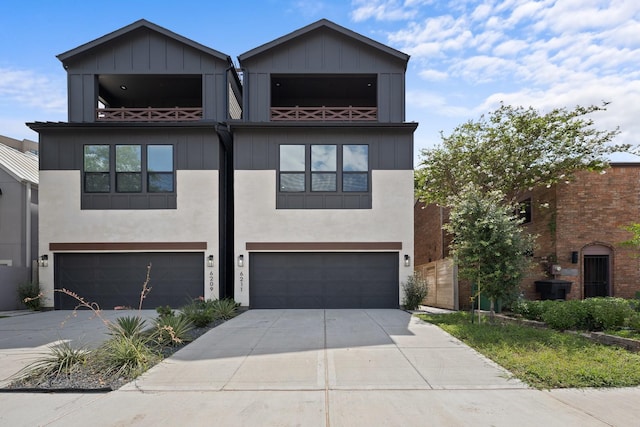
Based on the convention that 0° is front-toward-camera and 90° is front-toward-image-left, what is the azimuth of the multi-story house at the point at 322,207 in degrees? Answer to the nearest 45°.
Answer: approximately 0°

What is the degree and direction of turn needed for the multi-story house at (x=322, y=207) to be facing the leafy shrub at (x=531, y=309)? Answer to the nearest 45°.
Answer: approximately 45° to its left

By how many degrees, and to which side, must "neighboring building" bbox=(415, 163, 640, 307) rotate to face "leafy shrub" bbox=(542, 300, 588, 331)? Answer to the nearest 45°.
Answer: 0° — it already faces it

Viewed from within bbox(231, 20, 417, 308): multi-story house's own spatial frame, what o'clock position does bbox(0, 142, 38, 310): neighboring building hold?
The neighboring building is roughly at 3 o'clock from the multi-story house.

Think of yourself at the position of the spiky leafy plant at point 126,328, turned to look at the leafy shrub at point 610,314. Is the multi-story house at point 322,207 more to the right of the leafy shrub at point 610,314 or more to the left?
left

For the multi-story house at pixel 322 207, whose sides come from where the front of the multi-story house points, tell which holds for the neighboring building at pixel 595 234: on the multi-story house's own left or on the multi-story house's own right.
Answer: on the multi-story house's own left

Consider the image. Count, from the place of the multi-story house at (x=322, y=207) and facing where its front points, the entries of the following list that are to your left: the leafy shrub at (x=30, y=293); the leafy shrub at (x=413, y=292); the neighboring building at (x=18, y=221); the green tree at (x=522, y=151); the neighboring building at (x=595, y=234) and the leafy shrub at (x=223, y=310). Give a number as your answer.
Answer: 3

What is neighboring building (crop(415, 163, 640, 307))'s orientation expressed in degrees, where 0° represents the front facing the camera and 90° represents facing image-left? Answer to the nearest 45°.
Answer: approximately 0°

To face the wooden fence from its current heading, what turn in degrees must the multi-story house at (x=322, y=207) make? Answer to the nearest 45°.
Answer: approximately 90° to its left

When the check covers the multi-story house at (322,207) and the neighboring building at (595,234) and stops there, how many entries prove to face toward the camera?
2
